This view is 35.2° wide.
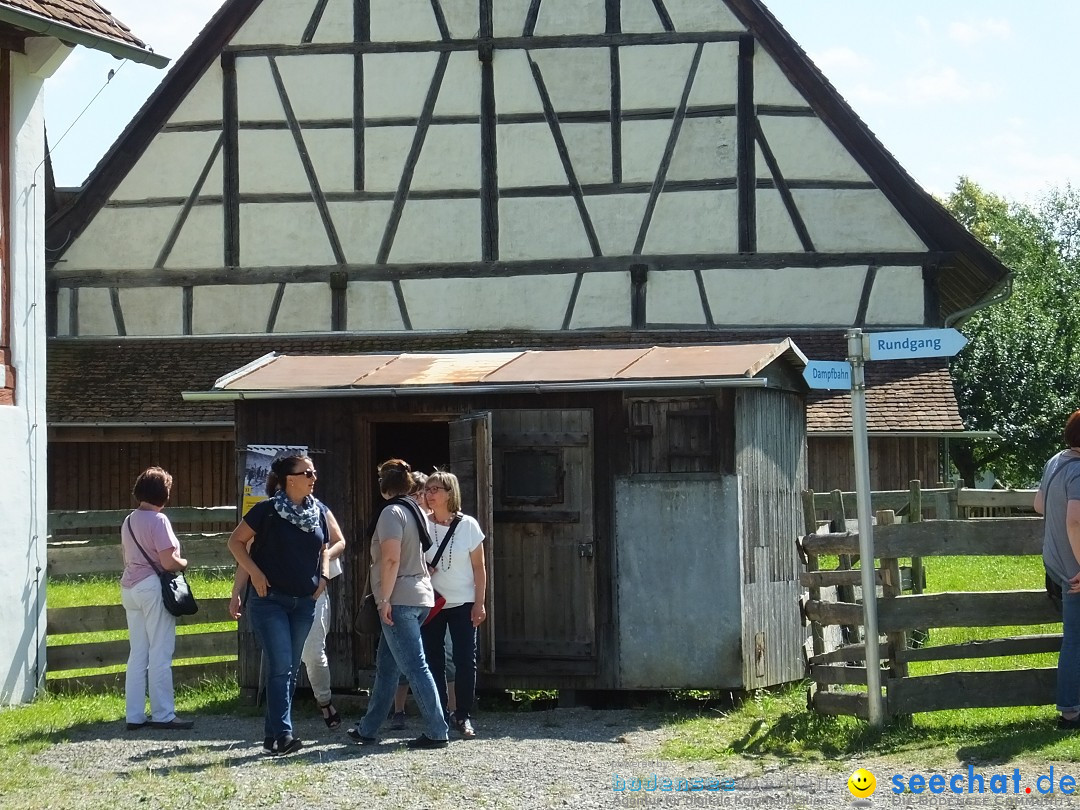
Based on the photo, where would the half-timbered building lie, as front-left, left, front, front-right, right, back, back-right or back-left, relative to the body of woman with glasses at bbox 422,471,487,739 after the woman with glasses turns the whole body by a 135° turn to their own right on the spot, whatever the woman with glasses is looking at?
front

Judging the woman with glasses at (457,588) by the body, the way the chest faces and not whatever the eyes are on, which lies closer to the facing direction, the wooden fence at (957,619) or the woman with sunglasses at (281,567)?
the woman with sunglasses

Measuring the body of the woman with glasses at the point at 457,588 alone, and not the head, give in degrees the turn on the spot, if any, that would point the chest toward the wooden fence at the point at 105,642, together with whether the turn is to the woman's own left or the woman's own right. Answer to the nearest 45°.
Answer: approximately 90° to the woman's own right

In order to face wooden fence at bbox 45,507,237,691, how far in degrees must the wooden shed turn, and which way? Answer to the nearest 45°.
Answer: approximately 90° to its right

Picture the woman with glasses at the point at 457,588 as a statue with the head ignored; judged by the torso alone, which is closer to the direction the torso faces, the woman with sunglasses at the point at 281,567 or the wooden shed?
the woman with sunglasses

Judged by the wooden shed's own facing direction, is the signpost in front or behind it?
in front

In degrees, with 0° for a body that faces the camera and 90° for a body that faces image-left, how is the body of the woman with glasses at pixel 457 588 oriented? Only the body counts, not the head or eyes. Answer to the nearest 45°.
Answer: approximately 45°

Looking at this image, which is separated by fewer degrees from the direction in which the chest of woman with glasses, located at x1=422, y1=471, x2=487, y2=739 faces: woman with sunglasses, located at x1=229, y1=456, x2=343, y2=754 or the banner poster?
the woman with sunglasses

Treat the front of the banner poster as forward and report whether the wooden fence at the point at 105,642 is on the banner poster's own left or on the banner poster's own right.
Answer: on the banner poster's own right

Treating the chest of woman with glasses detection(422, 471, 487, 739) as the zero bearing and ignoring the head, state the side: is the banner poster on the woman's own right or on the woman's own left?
on the woman's own right

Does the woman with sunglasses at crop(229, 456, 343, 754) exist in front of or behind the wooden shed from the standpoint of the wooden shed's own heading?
in front

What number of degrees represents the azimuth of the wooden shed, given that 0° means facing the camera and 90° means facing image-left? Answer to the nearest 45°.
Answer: approximately 0°

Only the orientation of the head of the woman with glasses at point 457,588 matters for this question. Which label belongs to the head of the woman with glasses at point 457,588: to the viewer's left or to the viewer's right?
to the viewer's left

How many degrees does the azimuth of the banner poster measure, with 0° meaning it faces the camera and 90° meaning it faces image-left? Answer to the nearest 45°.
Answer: approximately 0°
